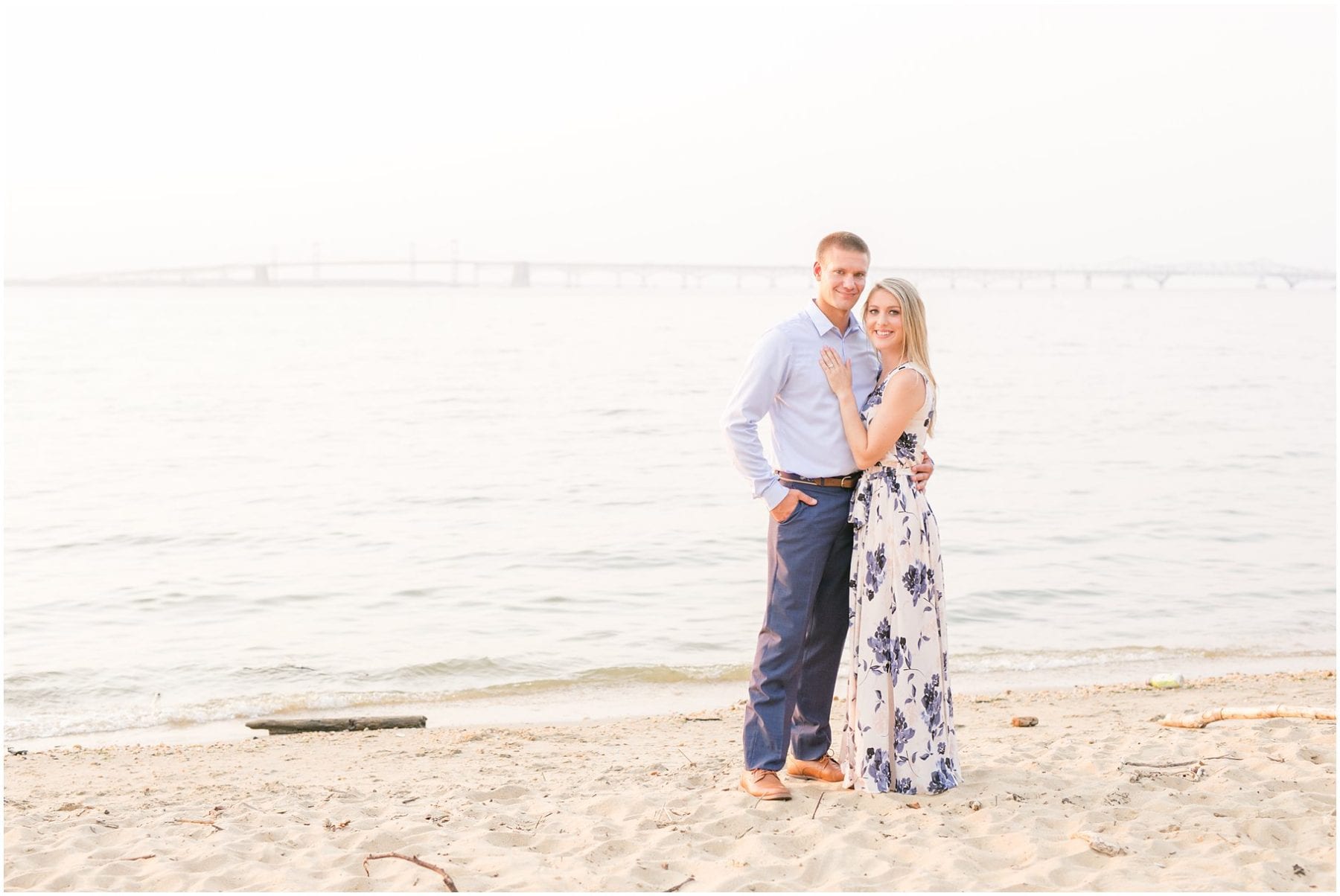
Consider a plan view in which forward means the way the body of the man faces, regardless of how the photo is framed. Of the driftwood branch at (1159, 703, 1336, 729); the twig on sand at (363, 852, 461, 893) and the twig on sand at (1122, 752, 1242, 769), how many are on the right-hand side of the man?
1

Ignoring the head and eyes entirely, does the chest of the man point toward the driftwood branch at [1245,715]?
no

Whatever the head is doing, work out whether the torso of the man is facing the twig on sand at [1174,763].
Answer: no

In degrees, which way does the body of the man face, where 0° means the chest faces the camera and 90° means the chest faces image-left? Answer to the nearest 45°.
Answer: approximately 315°

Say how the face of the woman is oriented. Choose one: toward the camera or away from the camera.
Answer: toward the camera

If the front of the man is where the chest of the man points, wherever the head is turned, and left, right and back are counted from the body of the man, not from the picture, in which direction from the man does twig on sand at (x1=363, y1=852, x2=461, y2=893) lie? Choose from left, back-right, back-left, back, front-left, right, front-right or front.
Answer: right
